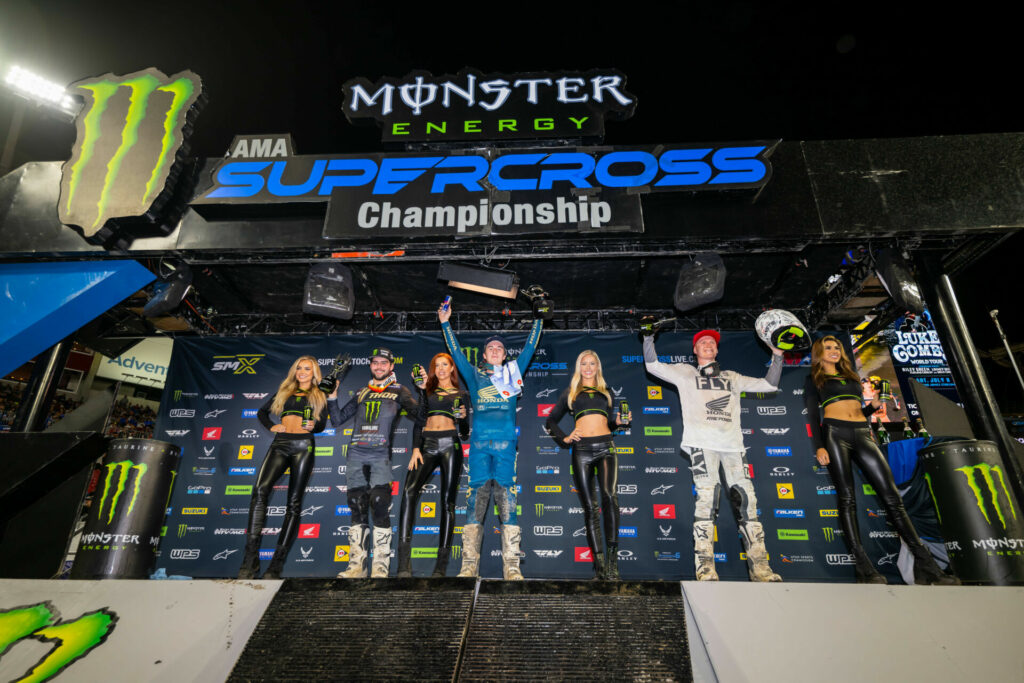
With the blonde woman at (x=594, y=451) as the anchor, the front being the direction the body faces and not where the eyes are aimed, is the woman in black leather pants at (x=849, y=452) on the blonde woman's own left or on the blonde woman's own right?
on the blonde woman's own left

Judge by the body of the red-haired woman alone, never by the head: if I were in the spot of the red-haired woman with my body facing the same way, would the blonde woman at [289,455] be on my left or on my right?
on my right

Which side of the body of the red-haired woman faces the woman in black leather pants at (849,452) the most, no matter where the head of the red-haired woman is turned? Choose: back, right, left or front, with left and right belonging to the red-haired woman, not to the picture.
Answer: left

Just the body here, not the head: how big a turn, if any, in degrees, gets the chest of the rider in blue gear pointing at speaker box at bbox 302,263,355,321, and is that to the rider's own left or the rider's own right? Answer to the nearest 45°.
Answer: approximately 90° to the rider's own right

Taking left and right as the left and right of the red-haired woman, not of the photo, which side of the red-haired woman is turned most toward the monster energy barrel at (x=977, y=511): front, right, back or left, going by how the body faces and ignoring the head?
left
